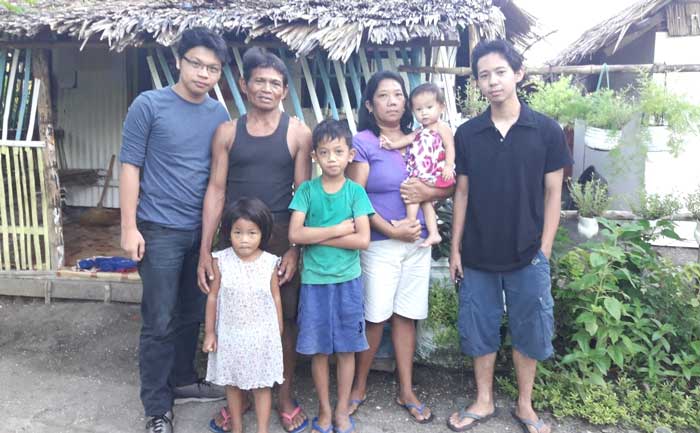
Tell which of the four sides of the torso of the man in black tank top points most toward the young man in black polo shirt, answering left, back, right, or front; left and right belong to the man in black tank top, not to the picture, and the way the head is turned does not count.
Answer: left

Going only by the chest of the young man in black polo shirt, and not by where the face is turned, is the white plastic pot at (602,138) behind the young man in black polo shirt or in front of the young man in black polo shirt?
behind

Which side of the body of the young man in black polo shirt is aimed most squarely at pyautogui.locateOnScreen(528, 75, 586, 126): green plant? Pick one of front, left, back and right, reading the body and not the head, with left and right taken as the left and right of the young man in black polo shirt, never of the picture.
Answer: back
